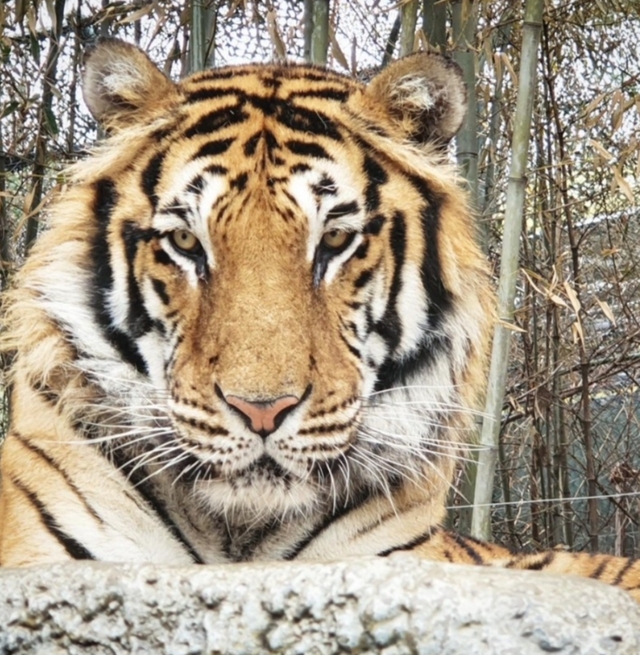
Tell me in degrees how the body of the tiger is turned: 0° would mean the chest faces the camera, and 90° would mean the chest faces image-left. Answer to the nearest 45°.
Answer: approximately 0°

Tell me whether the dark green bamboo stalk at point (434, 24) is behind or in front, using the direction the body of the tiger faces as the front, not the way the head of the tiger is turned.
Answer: behind

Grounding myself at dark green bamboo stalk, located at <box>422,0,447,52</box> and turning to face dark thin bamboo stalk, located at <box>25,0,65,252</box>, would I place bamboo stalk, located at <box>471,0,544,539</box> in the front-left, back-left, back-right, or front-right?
back-left

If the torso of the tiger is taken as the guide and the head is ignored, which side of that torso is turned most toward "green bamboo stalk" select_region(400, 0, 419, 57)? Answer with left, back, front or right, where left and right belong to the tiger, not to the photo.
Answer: back

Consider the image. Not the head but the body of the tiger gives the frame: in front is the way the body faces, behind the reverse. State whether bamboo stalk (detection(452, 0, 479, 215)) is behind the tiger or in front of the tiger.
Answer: behind

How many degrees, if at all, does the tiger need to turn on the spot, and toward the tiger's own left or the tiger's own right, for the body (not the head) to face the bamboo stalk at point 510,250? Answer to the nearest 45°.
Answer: approximately 135° to the tiger's own left

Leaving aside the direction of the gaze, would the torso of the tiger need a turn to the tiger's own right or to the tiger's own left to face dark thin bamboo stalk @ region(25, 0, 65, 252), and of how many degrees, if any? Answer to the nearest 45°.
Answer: approximately 135° to the tiger's own right

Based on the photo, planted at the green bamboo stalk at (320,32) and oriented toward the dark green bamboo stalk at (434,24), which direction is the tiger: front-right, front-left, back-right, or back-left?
back-right
